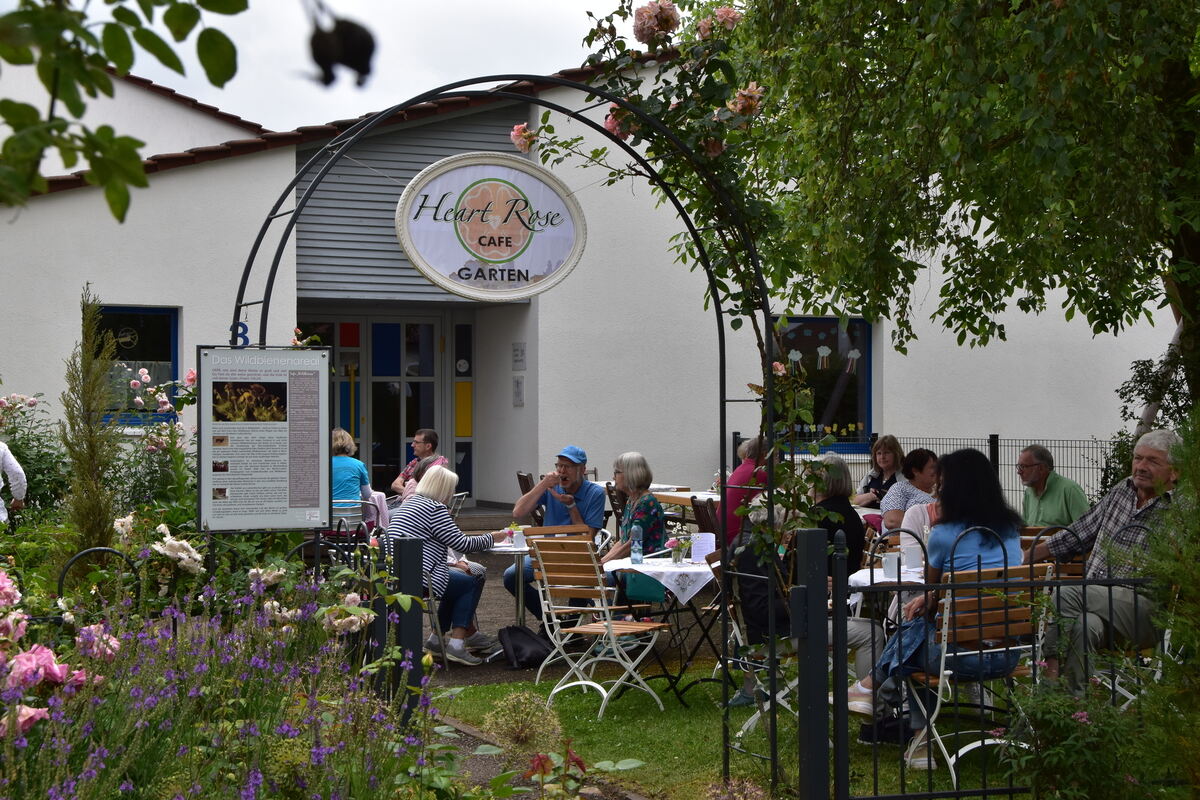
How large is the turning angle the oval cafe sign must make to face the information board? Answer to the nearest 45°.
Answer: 0° — it already faces it

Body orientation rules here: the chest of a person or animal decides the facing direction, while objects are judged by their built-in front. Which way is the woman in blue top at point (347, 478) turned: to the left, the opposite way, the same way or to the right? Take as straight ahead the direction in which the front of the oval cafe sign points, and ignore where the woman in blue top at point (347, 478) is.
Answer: the opposite way

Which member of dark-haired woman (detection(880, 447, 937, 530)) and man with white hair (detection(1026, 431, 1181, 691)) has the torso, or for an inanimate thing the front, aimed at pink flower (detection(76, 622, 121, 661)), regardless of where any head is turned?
the man with white hair

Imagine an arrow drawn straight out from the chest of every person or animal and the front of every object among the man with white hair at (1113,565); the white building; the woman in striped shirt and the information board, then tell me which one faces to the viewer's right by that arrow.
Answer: the woman in striped shirt

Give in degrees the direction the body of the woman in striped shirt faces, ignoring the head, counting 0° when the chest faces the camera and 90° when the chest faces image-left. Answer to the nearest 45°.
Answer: approximately 270°

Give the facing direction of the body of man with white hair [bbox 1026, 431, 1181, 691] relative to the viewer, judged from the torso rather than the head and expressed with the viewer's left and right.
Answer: facing the viewer and to the left of the viewer

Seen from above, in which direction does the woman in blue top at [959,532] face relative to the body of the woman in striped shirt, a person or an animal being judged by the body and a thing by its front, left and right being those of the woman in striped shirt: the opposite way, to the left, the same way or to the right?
to the left

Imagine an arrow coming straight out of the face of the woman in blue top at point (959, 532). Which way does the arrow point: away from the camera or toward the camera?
away from the camera

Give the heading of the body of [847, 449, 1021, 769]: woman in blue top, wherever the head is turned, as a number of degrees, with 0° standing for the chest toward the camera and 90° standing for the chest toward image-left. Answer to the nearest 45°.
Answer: approximately 135°

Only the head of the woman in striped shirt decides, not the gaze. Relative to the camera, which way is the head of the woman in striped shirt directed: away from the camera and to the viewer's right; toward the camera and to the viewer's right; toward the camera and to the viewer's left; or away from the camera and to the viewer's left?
away from the camera and to the viewer's right

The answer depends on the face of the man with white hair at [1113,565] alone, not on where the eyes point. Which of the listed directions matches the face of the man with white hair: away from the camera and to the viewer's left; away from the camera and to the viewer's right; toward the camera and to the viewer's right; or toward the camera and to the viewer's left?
toward the camera and to the viewer's left

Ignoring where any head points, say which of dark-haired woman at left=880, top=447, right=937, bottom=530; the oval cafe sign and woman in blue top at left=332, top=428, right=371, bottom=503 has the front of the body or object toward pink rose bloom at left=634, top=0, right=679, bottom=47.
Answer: the oval cafe sign

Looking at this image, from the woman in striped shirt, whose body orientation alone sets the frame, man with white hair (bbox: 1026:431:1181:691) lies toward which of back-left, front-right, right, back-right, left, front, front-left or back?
front-right

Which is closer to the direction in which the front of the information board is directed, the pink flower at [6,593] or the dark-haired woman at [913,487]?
the pink flower

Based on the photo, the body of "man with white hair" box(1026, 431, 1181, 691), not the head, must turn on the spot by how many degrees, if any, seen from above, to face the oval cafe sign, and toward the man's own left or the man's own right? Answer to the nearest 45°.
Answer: approximately 90° to the man's own right

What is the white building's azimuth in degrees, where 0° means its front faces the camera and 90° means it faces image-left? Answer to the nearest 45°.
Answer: approximately 0°

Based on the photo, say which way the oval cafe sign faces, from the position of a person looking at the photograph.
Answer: facing the viewer

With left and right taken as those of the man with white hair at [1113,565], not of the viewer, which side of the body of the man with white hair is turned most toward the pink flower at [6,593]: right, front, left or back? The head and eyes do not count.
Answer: front
